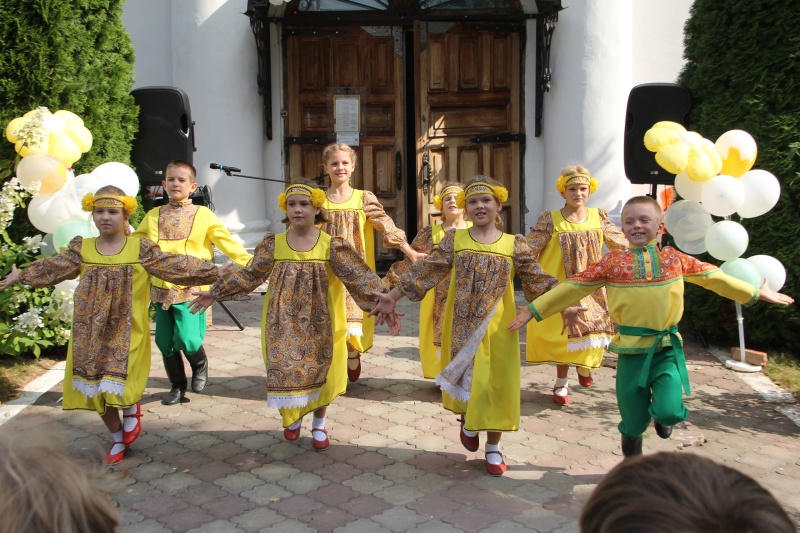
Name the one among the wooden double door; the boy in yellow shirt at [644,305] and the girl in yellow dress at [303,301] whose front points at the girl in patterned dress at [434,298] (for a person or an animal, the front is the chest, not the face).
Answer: the wooden double door

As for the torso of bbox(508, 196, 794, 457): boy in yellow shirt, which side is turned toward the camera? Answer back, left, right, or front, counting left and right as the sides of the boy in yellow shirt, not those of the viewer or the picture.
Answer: front

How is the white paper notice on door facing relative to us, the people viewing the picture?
facing the viewer

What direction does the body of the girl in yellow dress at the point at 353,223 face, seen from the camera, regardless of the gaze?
toward the camera

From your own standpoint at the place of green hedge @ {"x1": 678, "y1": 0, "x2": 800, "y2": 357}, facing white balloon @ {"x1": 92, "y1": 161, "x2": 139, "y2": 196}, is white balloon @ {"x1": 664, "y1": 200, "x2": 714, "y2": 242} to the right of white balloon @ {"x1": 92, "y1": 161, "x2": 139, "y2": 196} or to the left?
left

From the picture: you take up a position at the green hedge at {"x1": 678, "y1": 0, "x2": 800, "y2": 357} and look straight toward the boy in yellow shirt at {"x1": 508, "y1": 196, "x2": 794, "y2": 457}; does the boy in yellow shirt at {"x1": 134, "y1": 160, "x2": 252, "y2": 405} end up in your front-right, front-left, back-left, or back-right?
front-right

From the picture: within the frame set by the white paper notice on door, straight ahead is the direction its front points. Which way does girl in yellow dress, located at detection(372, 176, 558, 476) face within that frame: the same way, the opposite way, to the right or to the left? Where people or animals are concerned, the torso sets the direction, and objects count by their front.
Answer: the same way

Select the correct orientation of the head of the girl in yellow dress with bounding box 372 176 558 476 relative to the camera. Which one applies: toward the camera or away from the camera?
toward the camera

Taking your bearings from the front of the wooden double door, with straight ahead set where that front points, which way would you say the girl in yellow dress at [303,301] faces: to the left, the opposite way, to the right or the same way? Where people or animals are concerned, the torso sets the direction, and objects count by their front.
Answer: the same way

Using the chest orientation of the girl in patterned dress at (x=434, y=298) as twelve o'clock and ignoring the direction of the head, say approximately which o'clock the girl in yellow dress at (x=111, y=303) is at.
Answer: The girl in yellow dress is roughly at 2 o'clock from the girl in patterned dress.

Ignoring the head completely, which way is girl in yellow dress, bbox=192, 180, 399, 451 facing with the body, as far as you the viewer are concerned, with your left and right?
facing the viewer

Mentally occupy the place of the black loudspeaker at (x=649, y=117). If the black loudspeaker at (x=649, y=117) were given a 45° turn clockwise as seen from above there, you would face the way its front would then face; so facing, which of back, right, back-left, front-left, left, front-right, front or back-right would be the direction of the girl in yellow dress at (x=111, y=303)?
front

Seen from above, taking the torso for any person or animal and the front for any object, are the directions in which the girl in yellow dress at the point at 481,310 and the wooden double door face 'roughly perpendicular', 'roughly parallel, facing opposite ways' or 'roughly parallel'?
roughly parallel

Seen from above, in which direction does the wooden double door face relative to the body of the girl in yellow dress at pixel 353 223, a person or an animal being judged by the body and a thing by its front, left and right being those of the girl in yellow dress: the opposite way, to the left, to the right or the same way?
the same way

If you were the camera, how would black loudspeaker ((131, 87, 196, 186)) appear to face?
facing the viewer and to the left of the viewer

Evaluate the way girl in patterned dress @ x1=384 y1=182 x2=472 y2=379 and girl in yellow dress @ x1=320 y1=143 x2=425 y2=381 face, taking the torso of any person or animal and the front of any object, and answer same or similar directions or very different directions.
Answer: same or similar directions
